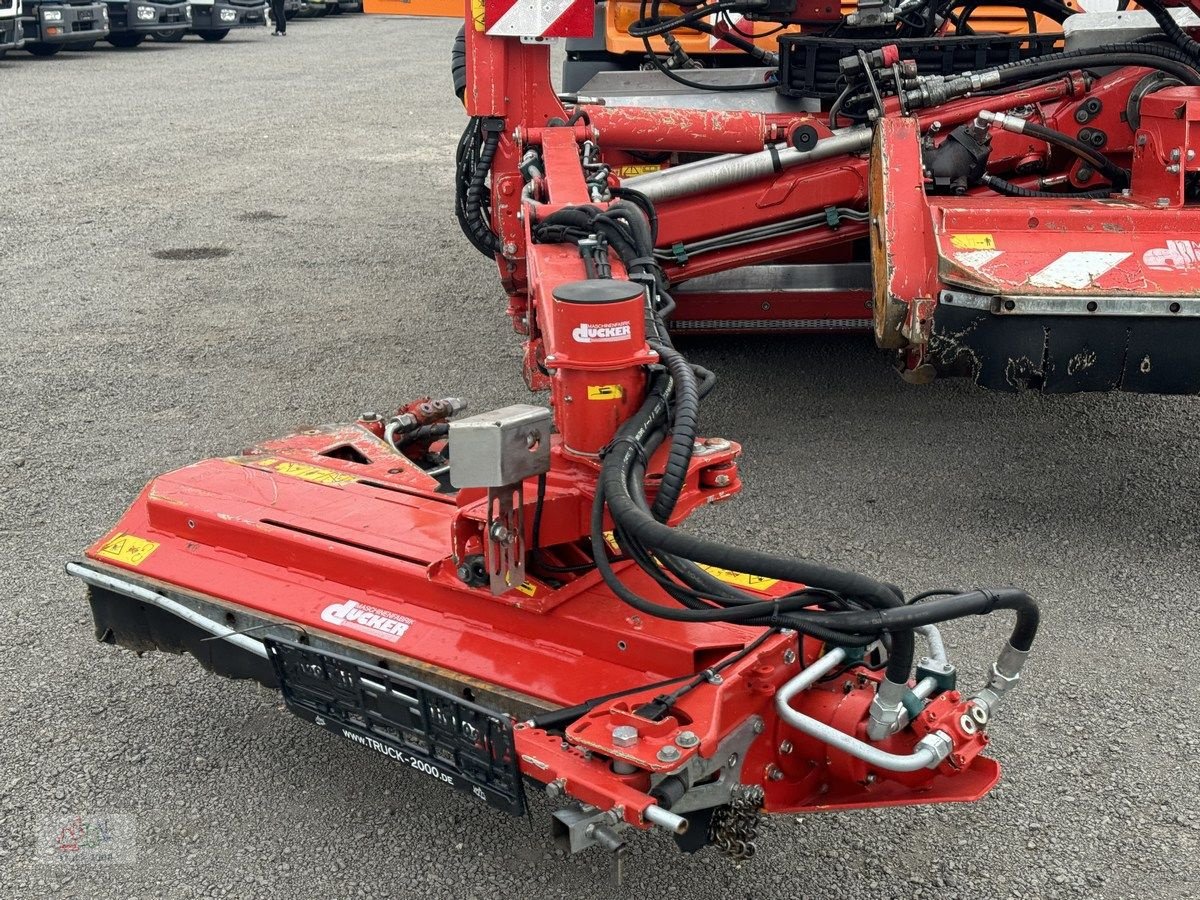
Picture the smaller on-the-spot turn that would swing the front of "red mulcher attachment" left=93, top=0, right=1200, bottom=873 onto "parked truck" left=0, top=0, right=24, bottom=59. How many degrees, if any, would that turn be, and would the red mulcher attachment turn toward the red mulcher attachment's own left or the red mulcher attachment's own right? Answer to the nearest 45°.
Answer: approximately 90° to the red mulcher attachment's own right

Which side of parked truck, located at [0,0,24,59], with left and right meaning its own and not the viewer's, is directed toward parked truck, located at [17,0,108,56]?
left

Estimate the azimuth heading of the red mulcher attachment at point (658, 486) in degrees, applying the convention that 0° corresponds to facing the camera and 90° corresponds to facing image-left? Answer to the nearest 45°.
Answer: approximately 45°

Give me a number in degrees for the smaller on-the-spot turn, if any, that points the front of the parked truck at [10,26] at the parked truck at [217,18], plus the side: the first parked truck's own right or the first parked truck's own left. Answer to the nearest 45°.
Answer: approximately 90° to the first parked truck's own left

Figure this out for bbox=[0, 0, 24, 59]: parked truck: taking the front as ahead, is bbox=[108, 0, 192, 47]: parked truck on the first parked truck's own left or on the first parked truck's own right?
on the first parked truck's own left

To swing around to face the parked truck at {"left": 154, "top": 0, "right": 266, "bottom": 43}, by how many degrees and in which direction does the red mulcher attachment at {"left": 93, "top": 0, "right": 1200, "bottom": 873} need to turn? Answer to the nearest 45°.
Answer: approximately 135° to its right

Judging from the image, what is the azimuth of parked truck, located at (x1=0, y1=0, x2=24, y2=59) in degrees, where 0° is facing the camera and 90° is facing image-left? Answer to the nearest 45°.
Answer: approximately 315°
